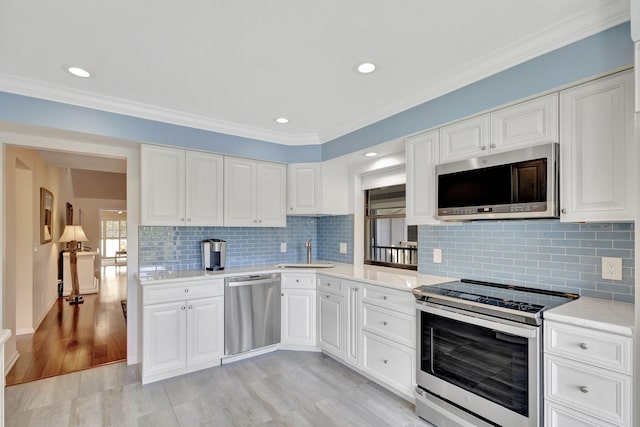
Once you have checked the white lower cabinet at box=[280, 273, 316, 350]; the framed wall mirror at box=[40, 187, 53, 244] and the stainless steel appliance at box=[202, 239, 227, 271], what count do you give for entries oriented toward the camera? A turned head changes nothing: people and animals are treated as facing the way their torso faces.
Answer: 2

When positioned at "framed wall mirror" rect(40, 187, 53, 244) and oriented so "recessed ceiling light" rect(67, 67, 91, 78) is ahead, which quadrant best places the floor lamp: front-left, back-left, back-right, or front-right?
back-left

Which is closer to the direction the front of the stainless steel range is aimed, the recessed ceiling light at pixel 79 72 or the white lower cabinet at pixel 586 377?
the recessed ceiling light

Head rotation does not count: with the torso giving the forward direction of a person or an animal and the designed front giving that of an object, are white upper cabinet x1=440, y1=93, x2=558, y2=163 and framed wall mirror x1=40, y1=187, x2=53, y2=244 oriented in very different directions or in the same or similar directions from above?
very different directions

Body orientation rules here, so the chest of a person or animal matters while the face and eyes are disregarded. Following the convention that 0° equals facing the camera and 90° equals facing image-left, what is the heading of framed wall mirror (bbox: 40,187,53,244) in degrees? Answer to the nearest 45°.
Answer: approximately 270°

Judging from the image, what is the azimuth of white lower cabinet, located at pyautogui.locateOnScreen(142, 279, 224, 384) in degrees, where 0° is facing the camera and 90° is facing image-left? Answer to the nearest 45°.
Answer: approximately 315°

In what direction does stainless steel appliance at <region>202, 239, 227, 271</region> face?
toward the camera

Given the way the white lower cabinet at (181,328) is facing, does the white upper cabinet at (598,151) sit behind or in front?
in front

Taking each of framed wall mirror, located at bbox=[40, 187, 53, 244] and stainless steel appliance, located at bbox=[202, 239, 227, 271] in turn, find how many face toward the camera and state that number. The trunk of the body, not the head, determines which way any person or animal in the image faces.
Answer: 1

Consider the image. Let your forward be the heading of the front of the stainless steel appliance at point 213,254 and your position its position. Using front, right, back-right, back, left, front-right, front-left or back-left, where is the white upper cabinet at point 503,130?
front-left

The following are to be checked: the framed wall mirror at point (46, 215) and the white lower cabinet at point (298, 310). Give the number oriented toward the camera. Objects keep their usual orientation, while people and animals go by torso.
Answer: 1
